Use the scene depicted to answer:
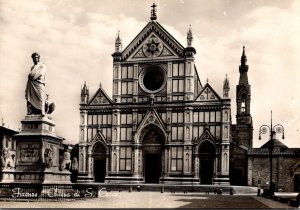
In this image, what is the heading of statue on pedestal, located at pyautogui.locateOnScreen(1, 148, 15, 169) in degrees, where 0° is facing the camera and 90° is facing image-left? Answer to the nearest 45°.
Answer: approximately 45°
